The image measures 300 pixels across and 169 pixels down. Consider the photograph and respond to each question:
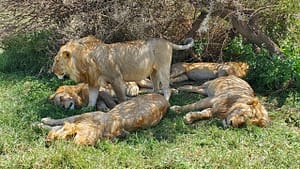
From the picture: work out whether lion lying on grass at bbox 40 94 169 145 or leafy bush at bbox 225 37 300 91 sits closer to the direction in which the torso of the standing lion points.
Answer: the lion lying on grass

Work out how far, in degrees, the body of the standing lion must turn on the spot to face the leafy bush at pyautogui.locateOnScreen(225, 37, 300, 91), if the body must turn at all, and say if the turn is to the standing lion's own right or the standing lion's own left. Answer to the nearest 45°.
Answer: approximately 180°

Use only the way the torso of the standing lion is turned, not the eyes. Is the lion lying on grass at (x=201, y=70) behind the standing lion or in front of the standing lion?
behind

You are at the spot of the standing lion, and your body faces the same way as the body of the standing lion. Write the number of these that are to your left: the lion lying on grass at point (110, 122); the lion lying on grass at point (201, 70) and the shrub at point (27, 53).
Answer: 1

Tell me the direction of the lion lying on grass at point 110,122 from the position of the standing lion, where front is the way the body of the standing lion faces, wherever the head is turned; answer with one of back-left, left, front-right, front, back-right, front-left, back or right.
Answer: left

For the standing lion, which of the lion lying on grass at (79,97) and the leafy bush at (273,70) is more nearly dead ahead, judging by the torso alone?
the lion lying on grass

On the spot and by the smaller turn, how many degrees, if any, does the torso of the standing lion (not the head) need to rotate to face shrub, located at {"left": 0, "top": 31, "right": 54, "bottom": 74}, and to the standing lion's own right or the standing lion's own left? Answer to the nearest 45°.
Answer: approximately 45° to the standing lion's own right

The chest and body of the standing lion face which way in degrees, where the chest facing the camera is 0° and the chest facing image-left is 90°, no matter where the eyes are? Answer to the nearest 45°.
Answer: approximately 90°
